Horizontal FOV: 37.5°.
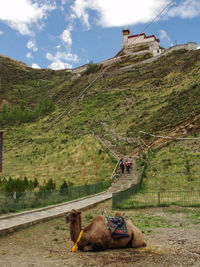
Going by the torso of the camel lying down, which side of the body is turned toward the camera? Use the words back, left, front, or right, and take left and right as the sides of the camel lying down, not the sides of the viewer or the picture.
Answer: left

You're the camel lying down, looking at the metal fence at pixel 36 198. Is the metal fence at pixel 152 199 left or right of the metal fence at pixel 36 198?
right

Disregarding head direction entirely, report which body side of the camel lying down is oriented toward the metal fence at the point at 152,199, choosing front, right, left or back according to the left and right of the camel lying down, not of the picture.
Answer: right

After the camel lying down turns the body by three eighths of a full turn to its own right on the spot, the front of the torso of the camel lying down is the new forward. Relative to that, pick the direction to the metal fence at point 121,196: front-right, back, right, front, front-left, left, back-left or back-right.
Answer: front-left

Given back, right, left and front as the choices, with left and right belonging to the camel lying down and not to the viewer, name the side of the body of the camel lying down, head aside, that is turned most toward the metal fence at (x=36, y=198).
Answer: right
